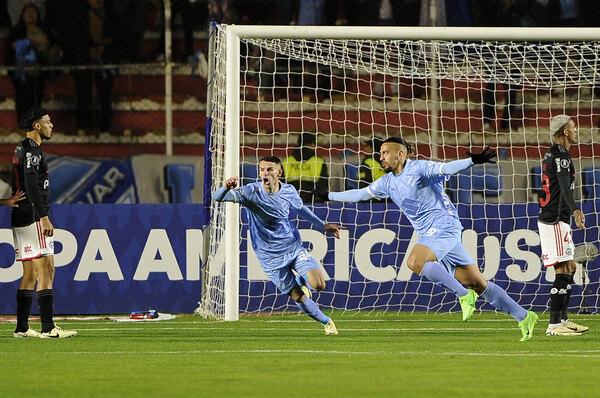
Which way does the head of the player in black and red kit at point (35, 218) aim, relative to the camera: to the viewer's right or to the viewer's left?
to the viewer's right

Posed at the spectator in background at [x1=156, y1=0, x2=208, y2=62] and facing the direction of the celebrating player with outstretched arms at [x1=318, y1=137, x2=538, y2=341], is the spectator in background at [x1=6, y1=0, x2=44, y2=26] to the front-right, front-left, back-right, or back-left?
back-right

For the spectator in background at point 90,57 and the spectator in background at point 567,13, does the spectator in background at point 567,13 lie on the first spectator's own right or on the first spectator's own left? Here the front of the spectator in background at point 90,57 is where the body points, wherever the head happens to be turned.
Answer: on the first spectator's own left

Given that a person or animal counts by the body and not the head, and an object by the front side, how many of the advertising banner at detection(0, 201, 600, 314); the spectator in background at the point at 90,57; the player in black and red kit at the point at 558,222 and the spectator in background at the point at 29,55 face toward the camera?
3

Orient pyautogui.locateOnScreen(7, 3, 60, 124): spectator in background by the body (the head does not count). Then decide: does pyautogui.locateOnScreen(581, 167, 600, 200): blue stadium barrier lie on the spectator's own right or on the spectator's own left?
on the spectator's own left

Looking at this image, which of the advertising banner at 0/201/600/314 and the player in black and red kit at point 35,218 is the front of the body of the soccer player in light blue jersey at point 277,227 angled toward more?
the player in black and red kit

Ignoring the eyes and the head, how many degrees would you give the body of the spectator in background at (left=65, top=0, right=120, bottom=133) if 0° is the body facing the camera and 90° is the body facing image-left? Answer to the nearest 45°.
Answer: approximately 0°

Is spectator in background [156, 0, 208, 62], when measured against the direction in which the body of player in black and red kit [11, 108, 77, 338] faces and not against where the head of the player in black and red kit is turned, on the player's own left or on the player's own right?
on the player's own left
